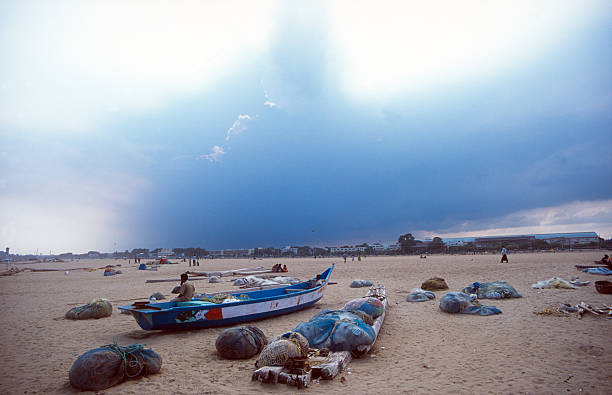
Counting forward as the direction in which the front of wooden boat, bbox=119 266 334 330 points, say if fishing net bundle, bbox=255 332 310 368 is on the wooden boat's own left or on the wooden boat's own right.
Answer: on the wooden boat's own right

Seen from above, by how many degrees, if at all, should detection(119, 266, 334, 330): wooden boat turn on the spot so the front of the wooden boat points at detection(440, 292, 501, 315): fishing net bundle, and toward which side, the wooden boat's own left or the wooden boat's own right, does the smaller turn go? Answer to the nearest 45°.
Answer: approximately 45° to the wooden boat's own right

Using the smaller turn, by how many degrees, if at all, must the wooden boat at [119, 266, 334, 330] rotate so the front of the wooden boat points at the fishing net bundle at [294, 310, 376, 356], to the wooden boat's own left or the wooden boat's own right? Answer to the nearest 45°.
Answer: approximately 90° to the wooden boat's own right

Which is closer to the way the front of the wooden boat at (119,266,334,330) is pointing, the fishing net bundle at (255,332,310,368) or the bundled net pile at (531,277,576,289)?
the bundled net pile

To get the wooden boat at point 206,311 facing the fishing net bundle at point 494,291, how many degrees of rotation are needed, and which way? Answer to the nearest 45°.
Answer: approximately 45° to its right

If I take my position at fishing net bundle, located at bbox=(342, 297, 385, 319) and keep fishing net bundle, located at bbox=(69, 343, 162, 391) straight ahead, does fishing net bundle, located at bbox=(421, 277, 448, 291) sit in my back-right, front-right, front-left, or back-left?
back-right

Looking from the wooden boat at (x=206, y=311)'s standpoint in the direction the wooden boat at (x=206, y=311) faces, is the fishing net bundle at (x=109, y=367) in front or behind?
behind

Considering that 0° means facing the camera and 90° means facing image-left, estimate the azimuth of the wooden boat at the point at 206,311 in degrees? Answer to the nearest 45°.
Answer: approximately 225°

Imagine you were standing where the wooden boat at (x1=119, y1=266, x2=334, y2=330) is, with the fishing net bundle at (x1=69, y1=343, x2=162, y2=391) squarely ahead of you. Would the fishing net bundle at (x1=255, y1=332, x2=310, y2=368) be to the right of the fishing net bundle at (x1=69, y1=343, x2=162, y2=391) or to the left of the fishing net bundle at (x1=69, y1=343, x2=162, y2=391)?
left
